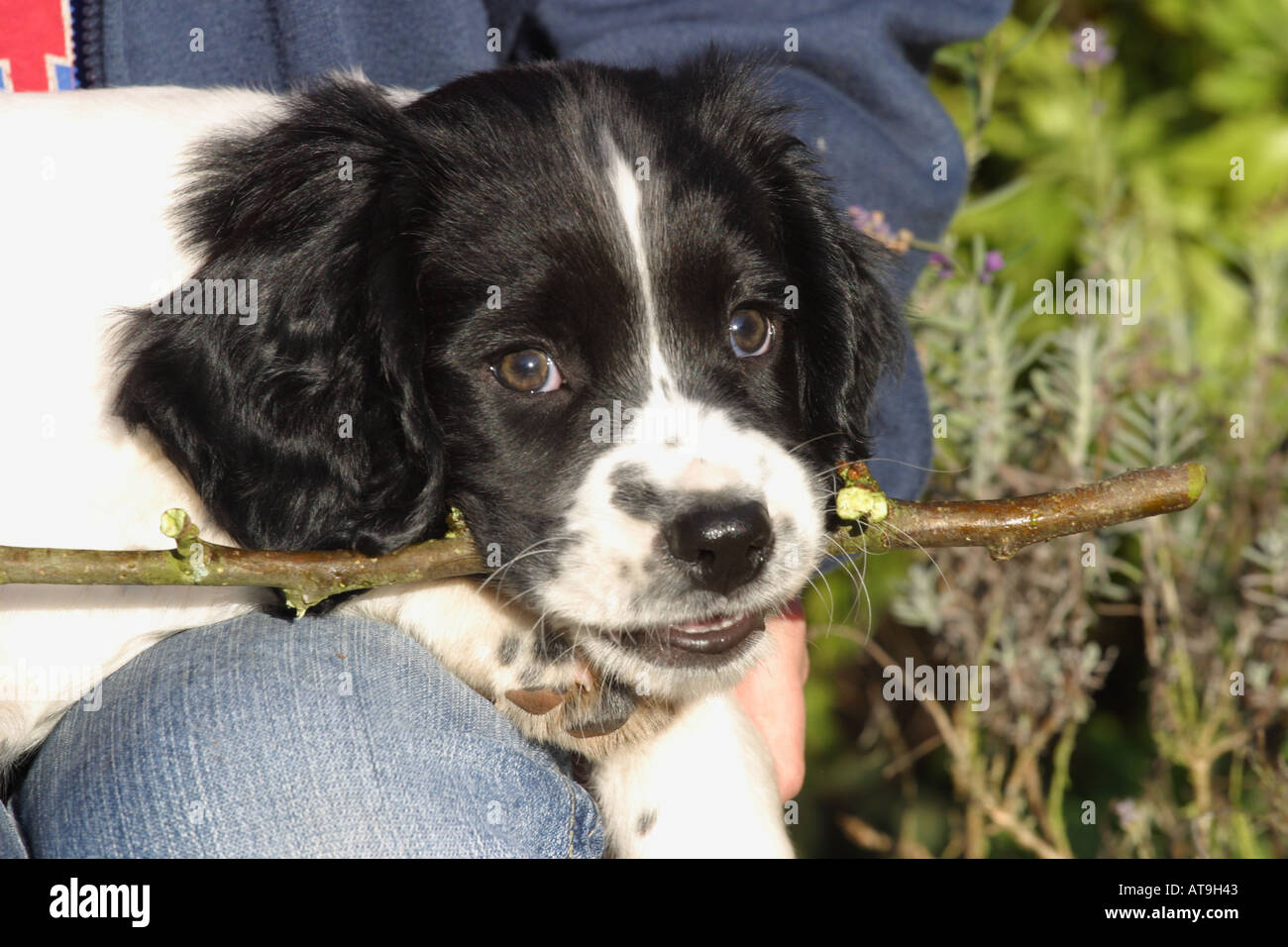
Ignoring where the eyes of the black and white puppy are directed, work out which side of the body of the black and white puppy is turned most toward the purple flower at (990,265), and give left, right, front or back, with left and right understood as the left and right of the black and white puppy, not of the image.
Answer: left

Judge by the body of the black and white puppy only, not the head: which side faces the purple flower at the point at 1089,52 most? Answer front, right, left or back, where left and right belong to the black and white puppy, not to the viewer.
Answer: left

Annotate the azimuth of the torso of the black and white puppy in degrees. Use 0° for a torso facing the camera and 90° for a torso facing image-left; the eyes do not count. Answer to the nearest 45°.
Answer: approximately 315°
